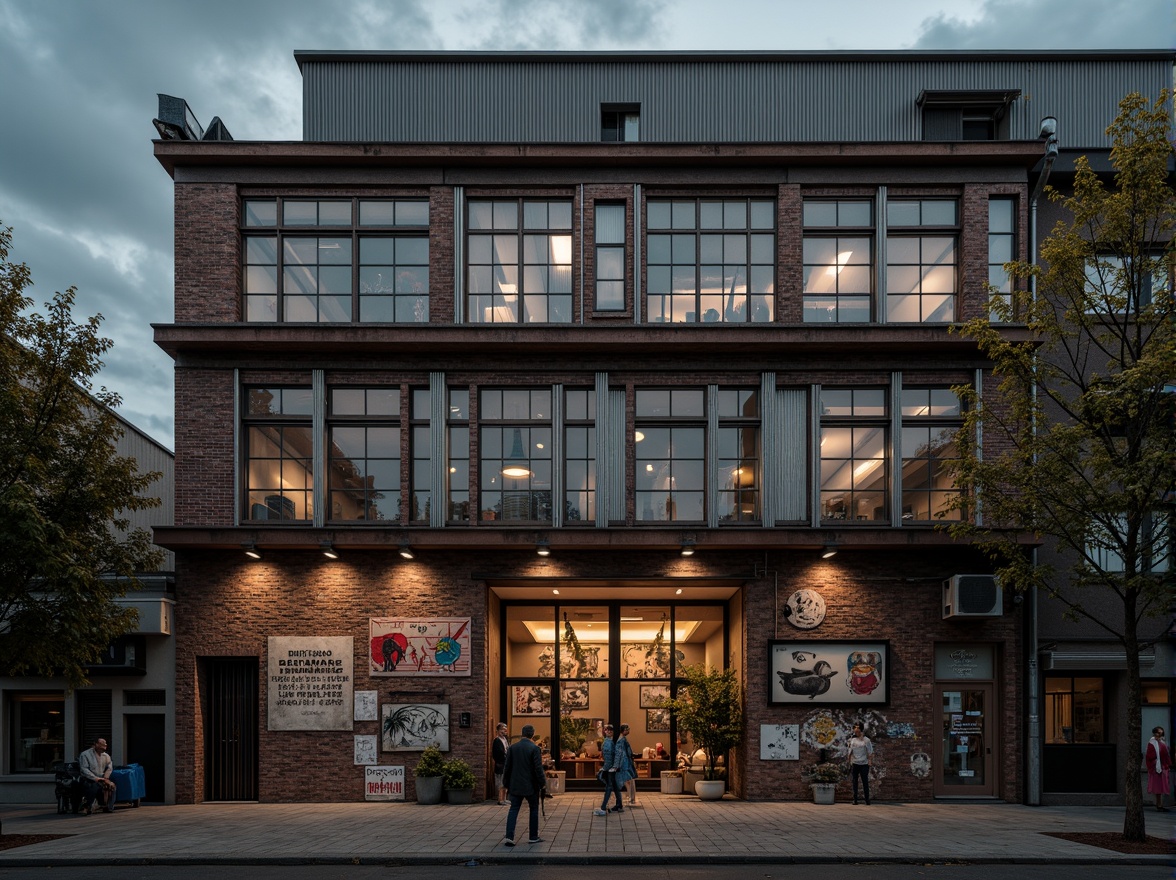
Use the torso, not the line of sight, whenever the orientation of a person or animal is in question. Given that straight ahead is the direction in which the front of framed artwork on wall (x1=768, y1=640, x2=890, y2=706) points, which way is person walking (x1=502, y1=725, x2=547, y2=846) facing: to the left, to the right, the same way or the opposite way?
the opposite way

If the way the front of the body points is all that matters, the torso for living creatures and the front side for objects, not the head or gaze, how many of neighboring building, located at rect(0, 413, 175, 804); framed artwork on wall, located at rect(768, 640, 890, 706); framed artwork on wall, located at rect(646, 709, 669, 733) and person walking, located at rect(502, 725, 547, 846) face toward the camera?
3

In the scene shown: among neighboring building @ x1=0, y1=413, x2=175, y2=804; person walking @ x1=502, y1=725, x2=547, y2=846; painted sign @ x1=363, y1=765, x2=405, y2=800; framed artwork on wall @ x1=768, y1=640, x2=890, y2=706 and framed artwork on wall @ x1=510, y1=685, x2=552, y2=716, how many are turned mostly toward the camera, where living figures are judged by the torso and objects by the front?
4

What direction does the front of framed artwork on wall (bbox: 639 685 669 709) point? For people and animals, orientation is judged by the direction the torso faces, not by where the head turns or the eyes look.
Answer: toward the camera

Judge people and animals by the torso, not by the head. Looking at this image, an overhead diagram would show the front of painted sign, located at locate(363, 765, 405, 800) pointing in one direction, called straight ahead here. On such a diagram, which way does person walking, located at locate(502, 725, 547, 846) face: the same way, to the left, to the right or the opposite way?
the opposite way

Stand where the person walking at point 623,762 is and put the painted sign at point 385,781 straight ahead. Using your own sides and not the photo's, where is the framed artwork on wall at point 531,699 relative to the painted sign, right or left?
right

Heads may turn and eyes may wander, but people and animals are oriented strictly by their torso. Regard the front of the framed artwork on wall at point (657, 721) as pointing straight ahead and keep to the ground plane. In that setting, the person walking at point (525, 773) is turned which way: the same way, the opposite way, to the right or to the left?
the opposite way

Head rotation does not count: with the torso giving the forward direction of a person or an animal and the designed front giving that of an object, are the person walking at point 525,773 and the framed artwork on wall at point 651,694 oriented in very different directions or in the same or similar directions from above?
very different directions

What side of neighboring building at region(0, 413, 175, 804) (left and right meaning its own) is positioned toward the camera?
front

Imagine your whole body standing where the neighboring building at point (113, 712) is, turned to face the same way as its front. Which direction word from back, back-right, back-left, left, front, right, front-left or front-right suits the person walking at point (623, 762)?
front-left

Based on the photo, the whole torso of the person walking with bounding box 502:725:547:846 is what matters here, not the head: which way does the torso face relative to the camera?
away from the camera

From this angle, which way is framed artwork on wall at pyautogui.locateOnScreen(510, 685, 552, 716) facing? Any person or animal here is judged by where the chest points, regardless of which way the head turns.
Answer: toward the camera

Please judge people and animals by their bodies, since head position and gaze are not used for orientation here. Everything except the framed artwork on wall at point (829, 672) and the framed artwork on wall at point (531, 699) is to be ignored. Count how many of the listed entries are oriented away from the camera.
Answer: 0
